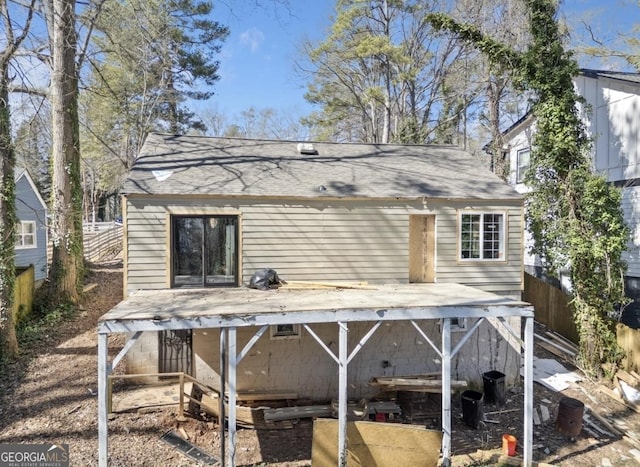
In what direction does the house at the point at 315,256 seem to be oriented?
away from the camera

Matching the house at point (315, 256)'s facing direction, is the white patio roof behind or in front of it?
behind

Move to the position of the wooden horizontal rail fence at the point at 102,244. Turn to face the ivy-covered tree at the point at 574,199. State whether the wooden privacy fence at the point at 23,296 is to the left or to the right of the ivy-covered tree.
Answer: right

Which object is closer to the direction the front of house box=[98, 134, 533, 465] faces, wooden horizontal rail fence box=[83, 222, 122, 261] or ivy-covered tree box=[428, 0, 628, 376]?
the wooden horizontal rail fence

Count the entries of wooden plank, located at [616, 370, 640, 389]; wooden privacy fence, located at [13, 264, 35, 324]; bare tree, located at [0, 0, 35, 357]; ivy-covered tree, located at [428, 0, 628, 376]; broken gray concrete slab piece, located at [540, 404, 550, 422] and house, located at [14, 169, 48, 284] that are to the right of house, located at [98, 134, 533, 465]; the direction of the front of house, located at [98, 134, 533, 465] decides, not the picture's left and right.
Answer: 3

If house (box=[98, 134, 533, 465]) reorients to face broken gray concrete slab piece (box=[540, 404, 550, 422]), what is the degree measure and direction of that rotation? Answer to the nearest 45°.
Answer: approximately 90° to its right

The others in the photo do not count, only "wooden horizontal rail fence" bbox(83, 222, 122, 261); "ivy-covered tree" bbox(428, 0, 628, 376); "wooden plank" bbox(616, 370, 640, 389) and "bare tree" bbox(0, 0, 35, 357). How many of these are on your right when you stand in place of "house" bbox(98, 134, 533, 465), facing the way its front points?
2

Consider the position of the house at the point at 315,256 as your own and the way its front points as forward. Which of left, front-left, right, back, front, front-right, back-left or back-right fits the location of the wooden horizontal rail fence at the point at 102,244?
front-left

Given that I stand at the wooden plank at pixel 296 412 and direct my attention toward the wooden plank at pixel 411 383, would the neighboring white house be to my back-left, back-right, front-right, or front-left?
front-left

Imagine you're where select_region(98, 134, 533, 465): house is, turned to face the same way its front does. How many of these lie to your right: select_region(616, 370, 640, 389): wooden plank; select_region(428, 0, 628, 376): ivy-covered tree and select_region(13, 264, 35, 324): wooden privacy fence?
2

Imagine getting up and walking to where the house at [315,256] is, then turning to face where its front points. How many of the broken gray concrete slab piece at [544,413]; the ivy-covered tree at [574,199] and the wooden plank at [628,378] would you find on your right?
3

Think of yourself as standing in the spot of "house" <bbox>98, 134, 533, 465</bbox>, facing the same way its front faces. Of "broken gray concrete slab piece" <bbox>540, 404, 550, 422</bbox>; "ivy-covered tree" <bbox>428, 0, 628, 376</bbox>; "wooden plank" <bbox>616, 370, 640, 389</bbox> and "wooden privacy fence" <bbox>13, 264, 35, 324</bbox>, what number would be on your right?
3
